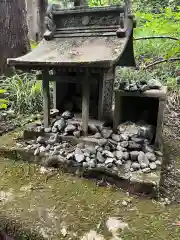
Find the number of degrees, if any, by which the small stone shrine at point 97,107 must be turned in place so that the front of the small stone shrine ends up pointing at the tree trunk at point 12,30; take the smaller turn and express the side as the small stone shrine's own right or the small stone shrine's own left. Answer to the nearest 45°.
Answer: approximately 90° to the small stone shrine's own right

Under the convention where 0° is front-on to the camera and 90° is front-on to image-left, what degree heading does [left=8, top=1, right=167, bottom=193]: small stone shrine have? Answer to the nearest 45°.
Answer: approximately 45°
